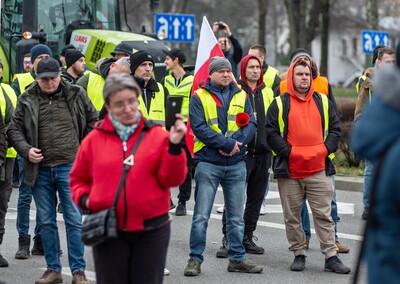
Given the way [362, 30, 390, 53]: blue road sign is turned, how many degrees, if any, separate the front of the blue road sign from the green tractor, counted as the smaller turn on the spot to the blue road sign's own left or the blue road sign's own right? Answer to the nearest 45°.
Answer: approximately 45° to the blue road sign's own right

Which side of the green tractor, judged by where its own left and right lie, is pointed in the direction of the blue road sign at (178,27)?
left

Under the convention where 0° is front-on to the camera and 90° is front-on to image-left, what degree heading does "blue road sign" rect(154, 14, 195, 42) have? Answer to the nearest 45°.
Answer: approximately 0°

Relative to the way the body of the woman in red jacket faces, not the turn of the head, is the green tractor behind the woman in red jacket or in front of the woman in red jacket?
behind

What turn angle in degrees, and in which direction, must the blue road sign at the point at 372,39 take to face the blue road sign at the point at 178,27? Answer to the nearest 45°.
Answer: approximately 90° to its right

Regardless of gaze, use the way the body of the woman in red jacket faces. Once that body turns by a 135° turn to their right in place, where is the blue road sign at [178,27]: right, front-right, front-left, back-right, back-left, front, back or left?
front-right

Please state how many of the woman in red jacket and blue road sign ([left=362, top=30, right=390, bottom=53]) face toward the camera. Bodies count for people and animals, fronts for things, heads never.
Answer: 2

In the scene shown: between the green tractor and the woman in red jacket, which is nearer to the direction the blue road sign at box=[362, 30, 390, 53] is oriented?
the woman in red jacket

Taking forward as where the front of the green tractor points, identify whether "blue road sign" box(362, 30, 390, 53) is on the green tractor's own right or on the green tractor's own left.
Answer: on the green tractor's own left

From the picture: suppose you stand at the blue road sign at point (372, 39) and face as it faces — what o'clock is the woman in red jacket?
The woman in red jacket is roughly at 12 o'clock from the blue road sign.
